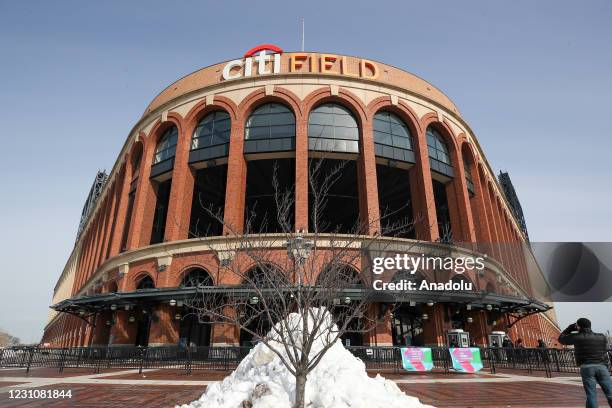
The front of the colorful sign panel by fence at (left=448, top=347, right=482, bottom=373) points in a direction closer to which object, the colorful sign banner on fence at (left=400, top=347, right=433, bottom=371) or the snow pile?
the snow pile

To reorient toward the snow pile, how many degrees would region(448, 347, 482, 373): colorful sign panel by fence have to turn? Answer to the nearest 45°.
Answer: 0° — it already faces it

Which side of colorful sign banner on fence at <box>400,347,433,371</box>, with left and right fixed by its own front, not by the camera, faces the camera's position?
front

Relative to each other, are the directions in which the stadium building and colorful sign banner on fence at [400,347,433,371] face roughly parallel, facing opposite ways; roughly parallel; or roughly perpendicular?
roughly parallel

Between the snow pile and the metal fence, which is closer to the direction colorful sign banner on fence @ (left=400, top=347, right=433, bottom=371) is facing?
the snow pile

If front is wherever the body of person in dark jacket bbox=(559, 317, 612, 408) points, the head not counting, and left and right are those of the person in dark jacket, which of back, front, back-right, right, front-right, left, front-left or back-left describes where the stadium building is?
front

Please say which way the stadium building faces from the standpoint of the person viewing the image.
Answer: facing the viewer

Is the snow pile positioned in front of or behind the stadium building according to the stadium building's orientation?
in front

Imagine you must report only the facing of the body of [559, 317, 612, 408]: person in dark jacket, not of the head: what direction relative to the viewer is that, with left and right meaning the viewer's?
facing away from the viewer and to the left of the viewer

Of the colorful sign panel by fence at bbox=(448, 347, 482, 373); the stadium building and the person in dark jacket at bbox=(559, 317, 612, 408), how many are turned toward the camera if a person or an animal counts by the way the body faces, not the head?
2

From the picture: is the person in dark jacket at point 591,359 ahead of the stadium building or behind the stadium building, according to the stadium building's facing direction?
ahead

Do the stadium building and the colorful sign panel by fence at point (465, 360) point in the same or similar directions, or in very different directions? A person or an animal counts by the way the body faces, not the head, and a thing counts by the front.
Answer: same or similar directions
